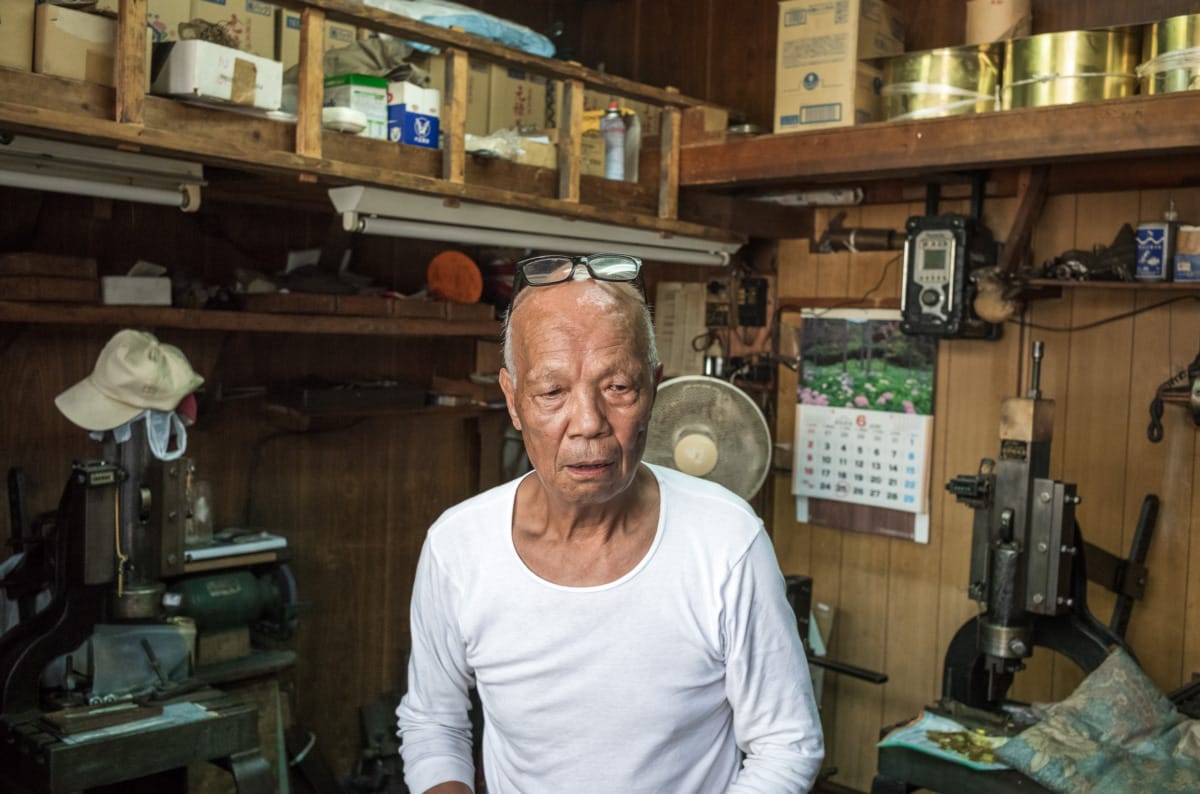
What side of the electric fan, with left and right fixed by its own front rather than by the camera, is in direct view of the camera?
front

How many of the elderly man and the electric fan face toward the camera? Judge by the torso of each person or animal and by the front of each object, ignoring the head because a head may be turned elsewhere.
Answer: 2

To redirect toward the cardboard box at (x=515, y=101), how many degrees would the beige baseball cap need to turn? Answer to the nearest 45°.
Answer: approximately 180°

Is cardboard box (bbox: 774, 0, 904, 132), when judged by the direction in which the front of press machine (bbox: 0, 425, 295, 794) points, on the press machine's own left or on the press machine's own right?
on the press machine's own left

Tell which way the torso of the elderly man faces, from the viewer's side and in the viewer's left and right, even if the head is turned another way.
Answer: facing the viewer

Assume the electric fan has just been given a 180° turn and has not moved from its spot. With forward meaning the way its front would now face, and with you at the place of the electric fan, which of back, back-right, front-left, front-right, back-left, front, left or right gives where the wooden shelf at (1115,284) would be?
right

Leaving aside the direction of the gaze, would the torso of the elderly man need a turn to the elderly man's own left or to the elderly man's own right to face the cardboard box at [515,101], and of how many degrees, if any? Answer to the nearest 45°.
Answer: approximately 180°

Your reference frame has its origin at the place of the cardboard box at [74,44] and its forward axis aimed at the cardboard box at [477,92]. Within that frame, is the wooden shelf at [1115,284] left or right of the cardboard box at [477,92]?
right

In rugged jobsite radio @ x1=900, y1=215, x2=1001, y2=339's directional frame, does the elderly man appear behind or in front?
in front
